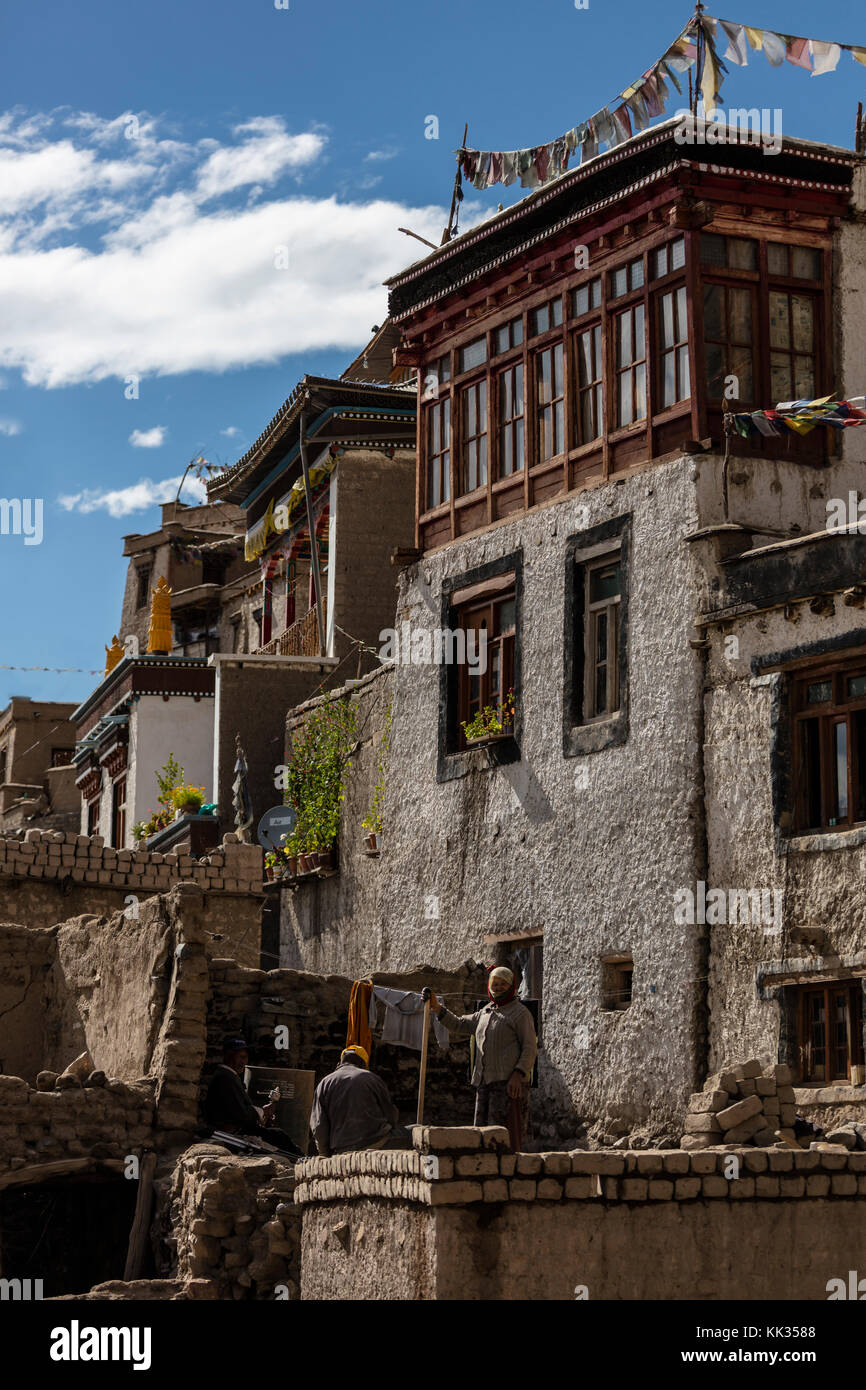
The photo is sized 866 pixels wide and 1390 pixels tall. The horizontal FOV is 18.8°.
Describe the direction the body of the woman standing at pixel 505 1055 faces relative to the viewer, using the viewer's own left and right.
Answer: facing the viewer and to the left of the viewer

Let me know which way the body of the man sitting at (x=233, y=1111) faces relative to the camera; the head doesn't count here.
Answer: to the viewer's right

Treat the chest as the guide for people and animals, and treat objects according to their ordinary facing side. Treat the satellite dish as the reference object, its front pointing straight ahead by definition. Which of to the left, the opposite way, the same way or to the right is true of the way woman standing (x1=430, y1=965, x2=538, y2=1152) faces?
the same way

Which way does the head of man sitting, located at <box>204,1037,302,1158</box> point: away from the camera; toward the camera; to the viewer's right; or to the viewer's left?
to the viewer's right

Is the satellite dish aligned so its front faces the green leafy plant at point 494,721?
no

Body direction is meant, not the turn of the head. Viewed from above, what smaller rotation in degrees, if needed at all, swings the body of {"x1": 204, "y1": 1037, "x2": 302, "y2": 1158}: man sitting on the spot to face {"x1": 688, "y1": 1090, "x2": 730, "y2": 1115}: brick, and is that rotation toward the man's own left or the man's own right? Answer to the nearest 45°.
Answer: approximately 45° to the man's own right

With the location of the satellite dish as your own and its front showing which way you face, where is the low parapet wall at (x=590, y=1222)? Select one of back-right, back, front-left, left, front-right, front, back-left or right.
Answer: front-left

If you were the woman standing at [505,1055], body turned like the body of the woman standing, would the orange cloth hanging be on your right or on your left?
on your right

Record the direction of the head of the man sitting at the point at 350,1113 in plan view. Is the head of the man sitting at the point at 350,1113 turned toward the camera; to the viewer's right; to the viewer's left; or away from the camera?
away from the camera

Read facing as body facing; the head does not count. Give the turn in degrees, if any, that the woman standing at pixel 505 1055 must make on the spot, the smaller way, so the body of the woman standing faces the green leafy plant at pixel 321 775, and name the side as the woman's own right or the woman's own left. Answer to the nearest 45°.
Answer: approximately 135° to the woman's own right

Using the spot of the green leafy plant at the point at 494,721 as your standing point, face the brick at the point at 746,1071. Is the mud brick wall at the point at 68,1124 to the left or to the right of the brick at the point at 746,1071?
right

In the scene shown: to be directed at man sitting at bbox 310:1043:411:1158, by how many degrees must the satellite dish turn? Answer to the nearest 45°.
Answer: approximately 45° to its left

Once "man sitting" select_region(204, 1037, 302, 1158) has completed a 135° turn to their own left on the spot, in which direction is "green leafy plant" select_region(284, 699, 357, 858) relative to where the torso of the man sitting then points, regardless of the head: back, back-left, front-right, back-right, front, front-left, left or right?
front-right
